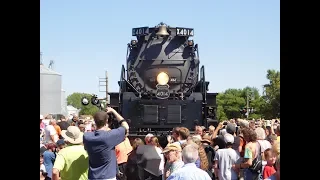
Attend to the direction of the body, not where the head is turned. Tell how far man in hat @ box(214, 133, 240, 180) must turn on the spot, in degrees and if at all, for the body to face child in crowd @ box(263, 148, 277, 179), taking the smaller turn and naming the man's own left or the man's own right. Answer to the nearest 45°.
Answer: approximately 135° to the man's own right

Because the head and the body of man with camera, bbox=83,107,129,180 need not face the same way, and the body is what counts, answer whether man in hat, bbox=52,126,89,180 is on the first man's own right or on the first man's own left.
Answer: on the first man's own left

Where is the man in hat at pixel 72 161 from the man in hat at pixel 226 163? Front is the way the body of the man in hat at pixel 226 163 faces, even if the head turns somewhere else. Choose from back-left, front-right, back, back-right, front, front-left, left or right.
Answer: back-left

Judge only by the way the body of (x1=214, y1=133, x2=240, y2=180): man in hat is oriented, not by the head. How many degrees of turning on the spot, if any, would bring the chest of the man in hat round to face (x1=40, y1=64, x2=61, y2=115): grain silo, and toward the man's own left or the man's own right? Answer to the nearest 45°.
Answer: approximately 45° to the man's own left

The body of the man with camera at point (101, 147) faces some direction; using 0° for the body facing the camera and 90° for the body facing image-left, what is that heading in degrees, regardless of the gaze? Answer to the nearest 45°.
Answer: approximately 225°

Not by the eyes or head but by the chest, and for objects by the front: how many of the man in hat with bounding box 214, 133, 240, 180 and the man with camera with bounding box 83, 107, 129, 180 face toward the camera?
0

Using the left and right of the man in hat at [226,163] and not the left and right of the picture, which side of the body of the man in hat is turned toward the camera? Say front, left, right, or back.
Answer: back

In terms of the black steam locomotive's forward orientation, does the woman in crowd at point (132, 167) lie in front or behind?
in front

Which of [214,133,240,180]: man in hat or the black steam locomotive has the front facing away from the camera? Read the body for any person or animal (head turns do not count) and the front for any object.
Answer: the man in hat

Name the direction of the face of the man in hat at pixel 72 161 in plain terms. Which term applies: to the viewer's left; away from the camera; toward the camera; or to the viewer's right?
away from the camera

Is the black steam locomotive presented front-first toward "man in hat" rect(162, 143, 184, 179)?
yes

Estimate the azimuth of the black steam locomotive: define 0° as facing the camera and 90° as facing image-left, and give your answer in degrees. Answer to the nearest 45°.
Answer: approximately 0°

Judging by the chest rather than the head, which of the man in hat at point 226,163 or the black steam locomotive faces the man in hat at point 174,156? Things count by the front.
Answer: the black steam locomotive
